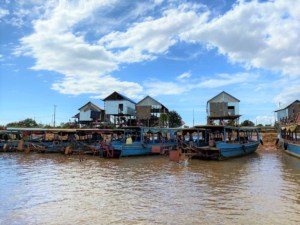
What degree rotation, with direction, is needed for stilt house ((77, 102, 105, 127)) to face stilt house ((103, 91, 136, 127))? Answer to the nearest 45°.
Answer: approximately 45° to its left

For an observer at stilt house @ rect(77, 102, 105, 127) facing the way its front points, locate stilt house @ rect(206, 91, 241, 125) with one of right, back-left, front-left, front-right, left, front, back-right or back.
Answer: front-left

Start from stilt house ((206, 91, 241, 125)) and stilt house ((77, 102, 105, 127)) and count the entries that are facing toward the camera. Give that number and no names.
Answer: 2

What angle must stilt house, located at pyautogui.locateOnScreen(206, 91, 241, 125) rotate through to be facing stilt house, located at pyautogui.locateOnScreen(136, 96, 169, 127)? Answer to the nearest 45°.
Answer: approximately 135° to its right

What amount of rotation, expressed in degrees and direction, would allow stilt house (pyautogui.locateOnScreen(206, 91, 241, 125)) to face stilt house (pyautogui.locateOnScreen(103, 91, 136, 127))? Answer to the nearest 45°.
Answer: approximately 90° to its right

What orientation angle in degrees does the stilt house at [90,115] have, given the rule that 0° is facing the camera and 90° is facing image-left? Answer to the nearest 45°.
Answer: approximately 0°
